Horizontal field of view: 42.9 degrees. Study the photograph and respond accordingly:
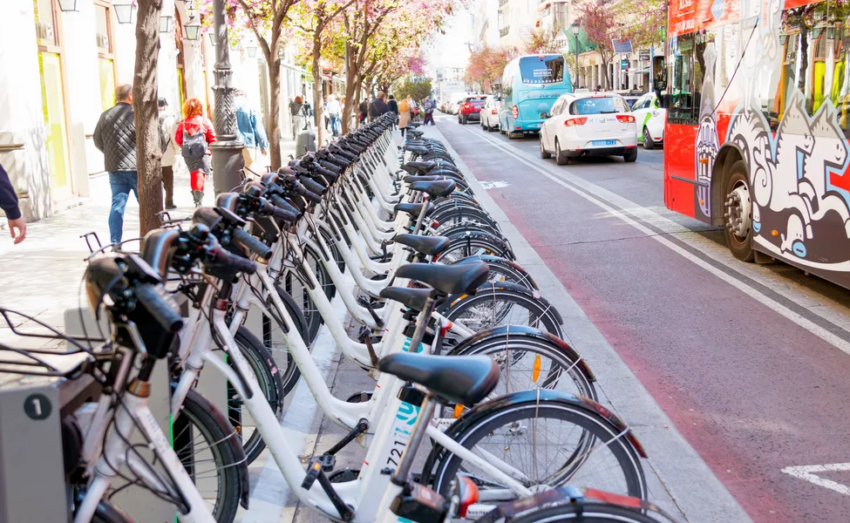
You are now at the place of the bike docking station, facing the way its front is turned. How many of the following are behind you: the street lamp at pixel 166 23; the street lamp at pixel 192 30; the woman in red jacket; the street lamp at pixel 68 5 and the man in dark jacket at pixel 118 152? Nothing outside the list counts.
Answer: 5

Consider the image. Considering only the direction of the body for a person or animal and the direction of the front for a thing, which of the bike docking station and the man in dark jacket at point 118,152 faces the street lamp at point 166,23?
the man in dark jacket

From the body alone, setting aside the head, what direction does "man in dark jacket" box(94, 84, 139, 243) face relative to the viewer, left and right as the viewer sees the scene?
facing away from the viewer

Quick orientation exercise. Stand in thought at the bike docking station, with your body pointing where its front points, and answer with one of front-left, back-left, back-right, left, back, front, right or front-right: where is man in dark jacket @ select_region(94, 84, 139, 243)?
back

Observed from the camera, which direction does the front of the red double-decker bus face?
facing away from the viewer and to the left of the viewer

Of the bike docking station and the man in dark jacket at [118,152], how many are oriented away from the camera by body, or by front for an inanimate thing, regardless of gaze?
1

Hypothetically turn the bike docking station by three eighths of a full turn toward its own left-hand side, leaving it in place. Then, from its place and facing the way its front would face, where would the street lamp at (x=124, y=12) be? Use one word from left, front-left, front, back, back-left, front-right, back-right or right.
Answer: front-left

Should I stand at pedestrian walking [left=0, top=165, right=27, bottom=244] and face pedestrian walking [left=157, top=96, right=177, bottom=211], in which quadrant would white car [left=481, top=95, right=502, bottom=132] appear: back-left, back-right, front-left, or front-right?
front-right

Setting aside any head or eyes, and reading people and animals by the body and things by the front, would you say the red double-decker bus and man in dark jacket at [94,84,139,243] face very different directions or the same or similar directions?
same or similar directions

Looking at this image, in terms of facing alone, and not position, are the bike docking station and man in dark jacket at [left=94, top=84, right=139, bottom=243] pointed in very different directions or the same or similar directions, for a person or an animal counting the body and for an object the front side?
very different directions

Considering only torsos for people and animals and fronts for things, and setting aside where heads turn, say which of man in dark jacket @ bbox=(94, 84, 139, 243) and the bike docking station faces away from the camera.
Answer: the man in dark jacket

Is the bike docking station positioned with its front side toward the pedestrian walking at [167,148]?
no

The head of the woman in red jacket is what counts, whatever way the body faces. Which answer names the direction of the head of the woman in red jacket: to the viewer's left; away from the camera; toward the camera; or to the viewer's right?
away from the camera

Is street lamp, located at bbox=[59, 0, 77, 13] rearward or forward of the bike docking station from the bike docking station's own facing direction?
rearward

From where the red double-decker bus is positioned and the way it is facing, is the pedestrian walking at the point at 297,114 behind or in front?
in front
